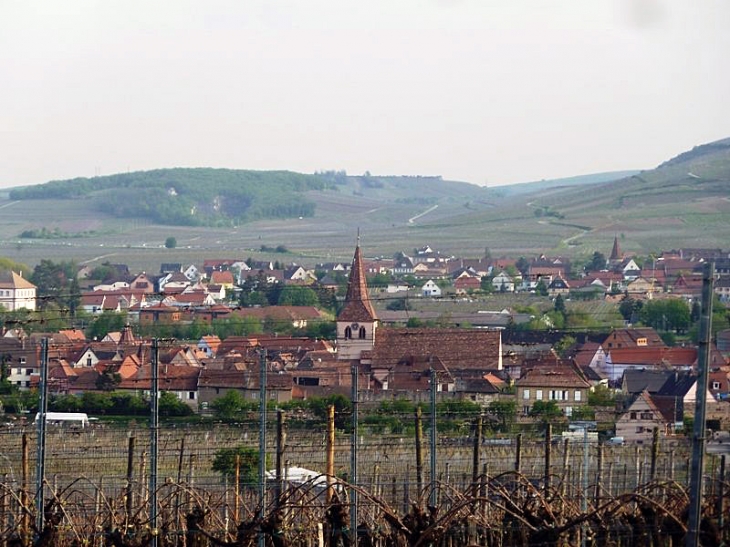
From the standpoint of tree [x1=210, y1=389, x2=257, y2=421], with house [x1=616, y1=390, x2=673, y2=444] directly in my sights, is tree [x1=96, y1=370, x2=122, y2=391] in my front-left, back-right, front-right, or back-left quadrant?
back-left

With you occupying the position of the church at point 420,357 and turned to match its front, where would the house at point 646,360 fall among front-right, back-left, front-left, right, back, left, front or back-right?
back

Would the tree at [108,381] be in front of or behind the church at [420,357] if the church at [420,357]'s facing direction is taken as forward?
in front

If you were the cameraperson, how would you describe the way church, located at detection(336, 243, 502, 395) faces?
facing to the left of the viewer

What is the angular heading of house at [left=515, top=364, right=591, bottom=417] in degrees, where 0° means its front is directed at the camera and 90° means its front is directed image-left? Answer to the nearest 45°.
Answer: approximately 0°

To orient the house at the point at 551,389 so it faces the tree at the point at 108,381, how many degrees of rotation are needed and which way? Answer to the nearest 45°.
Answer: approximately 90° to its right

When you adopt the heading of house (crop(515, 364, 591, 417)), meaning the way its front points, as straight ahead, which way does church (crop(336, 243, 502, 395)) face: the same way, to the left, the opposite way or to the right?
to the right

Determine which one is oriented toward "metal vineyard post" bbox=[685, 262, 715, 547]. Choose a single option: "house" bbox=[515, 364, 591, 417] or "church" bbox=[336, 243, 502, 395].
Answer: the house

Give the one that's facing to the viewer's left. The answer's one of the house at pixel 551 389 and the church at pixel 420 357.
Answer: the church

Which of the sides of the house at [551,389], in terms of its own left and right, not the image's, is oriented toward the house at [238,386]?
right

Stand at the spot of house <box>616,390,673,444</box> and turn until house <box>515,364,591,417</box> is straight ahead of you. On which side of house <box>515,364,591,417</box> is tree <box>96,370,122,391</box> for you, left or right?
left

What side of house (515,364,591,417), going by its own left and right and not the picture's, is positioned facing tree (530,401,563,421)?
front

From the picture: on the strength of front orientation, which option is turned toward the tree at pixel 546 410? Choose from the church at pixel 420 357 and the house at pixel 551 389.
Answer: the house
